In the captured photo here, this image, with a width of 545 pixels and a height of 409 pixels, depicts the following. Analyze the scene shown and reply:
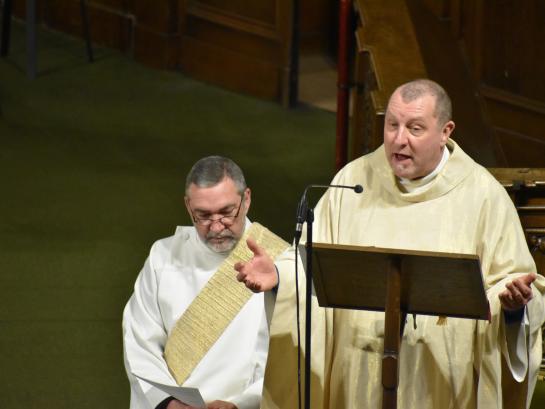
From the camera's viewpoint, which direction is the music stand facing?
away from the camera

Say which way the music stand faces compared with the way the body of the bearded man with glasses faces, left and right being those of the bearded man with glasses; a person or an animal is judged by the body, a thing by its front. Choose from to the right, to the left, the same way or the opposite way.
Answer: the opposite way

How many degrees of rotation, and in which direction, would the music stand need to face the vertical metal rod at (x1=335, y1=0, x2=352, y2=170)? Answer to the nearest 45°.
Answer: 0° — it already faces it

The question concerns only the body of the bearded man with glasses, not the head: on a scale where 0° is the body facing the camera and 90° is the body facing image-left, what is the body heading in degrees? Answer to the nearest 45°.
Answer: approximately 0°

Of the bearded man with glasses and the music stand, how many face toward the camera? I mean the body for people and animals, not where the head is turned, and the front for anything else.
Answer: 1

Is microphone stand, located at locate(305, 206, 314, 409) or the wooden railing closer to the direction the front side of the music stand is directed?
the wooden railing

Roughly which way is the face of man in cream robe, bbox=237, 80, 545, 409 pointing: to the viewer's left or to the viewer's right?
to the viewer's left
